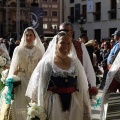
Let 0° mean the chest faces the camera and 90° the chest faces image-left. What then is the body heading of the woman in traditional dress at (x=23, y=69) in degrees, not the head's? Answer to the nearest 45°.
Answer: approximately 0°

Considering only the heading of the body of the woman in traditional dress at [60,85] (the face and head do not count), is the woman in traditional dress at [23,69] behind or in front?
behind

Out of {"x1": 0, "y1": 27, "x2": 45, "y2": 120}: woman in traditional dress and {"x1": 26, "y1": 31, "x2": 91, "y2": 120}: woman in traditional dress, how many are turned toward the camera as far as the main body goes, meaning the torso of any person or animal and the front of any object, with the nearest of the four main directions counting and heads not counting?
2

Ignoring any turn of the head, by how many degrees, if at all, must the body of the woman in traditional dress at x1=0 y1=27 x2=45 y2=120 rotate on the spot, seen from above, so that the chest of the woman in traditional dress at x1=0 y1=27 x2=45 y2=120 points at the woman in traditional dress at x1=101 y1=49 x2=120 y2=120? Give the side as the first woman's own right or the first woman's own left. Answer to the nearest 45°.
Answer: approximately 45° to the first woman's own left

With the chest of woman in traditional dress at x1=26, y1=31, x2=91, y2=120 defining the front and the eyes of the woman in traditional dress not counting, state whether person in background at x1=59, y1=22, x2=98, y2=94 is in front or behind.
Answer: behind

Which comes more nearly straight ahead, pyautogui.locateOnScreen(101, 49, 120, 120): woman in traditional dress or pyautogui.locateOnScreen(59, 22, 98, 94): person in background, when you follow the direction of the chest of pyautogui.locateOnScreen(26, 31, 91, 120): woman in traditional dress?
the woman in traditional dress
